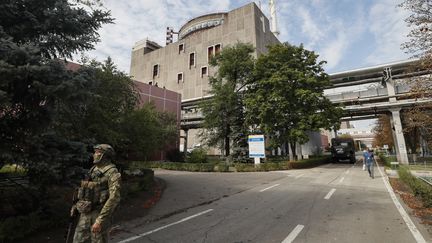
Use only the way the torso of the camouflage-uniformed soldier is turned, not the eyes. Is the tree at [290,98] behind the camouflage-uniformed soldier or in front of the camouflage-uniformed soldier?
behind

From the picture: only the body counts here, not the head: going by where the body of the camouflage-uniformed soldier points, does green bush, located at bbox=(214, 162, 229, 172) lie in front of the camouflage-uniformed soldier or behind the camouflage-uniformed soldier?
behind
